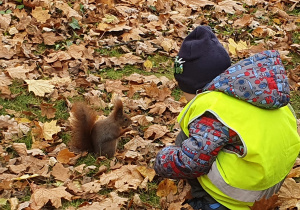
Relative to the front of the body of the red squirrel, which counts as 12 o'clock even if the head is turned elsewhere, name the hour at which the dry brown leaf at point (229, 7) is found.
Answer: The dry brown leaf is roughly at 10 o'clock from the red squirrel.

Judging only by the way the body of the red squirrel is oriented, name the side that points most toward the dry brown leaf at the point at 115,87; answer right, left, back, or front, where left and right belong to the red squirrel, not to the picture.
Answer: left

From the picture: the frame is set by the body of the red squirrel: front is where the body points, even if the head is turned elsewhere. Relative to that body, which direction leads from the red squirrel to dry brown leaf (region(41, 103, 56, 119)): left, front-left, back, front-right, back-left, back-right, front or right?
back-left

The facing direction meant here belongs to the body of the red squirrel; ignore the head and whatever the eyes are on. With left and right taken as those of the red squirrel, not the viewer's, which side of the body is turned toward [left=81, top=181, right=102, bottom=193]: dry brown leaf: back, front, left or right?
right

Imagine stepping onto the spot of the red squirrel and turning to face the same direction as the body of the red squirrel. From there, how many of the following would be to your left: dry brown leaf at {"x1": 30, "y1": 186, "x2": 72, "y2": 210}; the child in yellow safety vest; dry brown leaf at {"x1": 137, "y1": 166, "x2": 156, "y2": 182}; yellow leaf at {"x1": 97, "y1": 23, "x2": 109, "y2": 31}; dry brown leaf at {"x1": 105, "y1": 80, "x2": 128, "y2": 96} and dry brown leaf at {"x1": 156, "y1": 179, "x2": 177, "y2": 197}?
2

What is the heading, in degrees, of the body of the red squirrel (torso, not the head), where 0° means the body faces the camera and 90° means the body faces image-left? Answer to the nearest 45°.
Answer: approximately 270°

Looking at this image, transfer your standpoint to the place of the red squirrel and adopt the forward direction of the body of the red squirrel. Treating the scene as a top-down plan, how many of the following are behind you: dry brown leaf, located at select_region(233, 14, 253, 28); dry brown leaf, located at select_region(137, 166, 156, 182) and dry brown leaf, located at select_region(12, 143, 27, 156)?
1

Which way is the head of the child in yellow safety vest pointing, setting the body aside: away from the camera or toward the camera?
away from the camera

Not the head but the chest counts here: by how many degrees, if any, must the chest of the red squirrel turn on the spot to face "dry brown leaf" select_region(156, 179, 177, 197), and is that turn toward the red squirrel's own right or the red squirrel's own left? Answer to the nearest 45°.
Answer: approximately 45° to the red squirrel's own right

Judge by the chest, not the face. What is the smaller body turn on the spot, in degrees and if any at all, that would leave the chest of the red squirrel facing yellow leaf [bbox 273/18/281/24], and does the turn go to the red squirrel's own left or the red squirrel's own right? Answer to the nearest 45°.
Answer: approximately 45° to the red squirrel's own left

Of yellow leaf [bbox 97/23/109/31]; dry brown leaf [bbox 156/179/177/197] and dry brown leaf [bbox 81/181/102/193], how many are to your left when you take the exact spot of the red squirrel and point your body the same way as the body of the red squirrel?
1

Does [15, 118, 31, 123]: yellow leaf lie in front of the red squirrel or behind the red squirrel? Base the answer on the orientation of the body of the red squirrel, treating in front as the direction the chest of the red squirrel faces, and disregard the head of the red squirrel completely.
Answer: behind

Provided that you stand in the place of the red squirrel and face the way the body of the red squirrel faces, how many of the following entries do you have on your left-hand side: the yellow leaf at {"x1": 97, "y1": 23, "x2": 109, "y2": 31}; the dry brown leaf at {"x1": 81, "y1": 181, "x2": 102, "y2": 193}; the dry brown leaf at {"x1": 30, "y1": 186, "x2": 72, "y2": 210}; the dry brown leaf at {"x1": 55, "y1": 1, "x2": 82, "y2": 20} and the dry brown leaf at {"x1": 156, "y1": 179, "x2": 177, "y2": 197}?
2

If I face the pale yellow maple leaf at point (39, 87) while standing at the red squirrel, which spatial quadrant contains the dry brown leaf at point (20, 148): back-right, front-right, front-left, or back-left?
front-left

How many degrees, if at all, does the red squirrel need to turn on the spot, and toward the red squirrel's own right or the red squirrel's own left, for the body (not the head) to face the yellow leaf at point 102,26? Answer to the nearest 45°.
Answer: approximately 90° to the red squirrel's own left

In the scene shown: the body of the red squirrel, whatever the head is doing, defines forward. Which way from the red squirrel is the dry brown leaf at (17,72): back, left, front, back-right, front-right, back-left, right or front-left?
back-left
